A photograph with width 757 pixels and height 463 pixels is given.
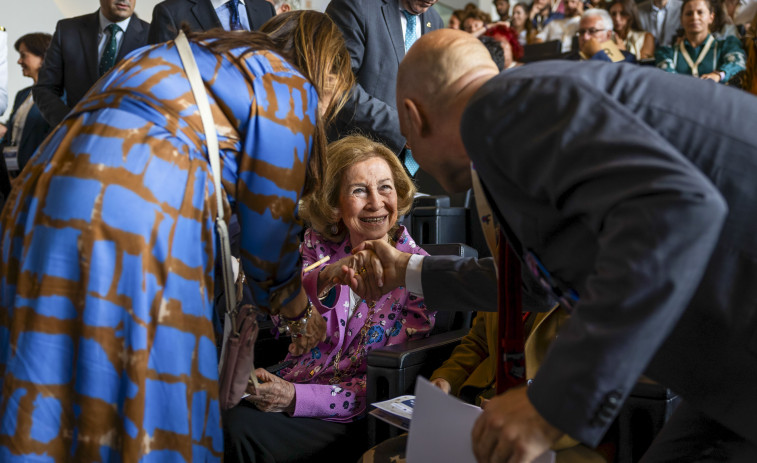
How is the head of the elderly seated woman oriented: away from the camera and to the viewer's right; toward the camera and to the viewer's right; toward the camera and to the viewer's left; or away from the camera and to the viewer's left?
toward the camera and to the viewer's right

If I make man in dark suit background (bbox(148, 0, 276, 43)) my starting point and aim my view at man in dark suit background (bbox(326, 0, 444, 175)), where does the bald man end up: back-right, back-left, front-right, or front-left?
front-right

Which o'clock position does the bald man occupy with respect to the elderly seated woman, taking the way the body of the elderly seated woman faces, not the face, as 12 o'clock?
The bald man is roughly at 10 o'clock from the elderly seated woman.

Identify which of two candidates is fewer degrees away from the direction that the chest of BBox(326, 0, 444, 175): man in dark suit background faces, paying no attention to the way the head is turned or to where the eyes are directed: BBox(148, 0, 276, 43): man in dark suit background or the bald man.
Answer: the bald man

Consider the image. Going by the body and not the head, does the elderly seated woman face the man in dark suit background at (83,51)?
no

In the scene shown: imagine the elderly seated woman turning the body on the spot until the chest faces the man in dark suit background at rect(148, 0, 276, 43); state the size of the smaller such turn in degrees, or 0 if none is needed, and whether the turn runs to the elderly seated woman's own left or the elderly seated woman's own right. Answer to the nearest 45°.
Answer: approximately 135° to the elderly seated woman's own right

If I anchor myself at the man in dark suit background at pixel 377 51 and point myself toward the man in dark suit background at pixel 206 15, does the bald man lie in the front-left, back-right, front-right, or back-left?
back-left

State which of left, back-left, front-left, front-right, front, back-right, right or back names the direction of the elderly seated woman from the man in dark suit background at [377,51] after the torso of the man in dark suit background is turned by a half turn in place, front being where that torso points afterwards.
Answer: back-left

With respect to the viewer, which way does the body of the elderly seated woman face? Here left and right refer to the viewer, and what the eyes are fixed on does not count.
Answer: facing the viewer and to the left of the viewer

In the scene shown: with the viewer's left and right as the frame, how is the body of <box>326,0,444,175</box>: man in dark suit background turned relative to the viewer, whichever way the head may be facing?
facing the viewer and to the right of the viewer

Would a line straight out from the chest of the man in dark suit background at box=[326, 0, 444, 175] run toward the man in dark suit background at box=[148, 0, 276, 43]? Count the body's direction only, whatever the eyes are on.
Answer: no
